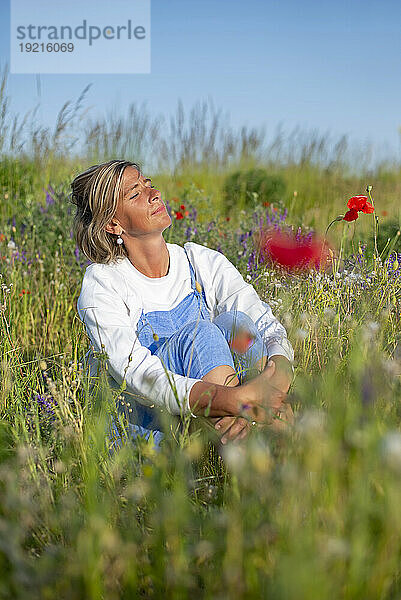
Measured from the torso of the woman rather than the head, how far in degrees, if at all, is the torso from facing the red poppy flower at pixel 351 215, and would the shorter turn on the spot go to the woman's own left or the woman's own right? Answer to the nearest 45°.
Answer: approximately 45° to the woman's own left

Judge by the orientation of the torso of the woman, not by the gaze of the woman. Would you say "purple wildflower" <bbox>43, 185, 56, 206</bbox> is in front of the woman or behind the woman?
behind

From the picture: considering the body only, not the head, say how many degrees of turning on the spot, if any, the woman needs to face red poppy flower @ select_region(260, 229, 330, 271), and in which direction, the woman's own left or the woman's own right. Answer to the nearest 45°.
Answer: approximately 90° to the woman's own left

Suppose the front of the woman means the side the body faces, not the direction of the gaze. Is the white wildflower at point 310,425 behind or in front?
in front

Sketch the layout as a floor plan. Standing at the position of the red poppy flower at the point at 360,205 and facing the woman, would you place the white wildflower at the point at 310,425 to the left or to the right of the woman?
left

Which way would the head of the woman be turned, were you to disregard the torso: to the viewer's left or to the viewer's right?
to the viewer's right

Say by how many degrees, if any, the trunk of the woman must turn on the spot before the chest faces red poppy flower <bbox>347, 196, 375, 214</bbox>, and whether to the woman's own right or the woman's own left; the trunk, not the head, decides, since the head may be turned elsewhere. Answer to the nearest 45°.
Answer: approximately 45° to the woman's own left

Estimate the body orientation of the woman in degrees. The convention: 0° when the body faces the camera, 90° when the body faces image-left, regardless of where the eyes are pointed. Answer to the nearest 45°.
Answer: approximately 315°
